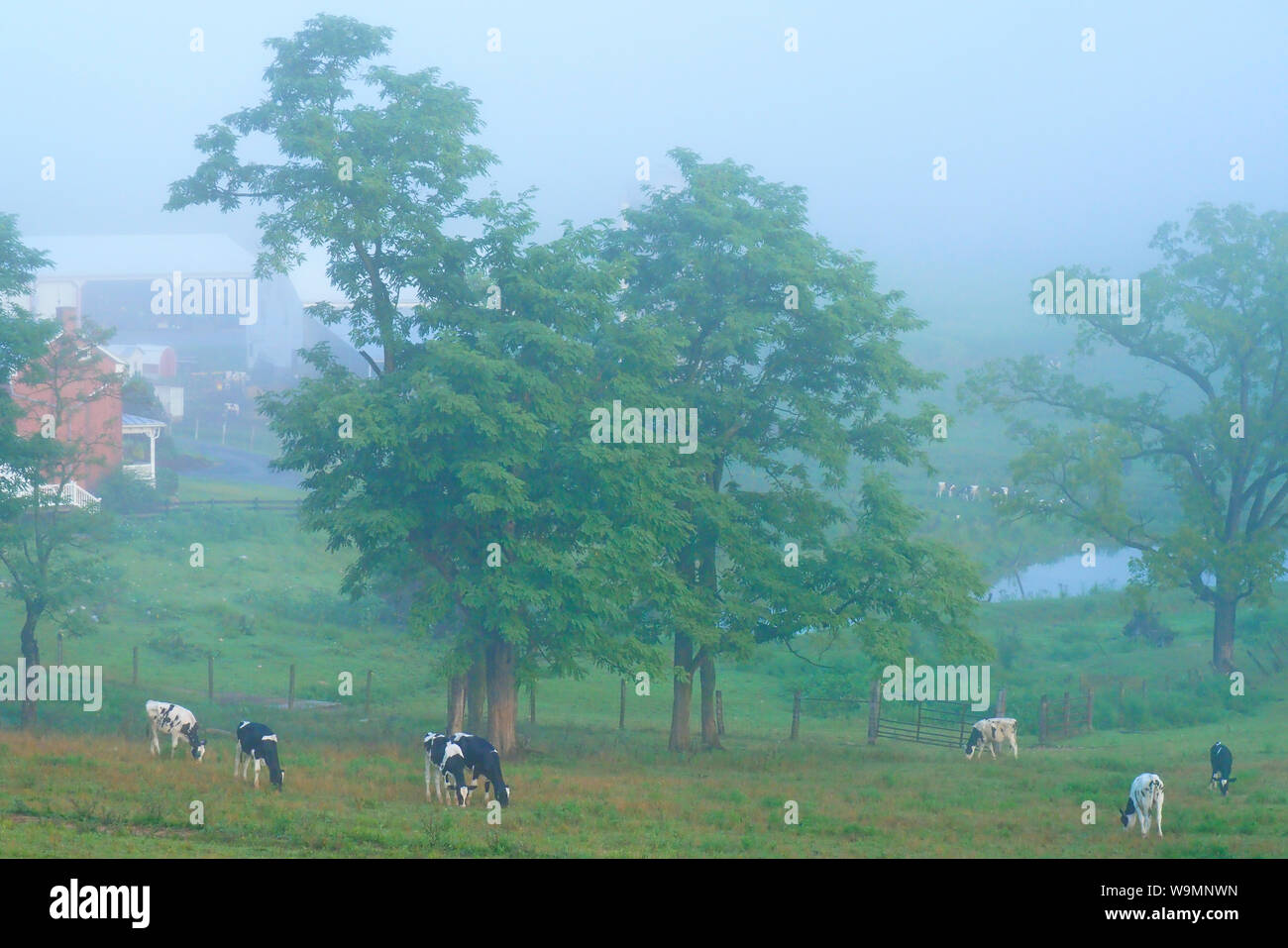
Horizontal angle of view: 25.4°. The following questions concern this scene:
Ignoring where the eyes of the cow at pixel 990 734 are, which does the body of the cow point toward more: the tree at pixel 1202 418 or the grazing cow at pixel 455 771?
the grazing cow

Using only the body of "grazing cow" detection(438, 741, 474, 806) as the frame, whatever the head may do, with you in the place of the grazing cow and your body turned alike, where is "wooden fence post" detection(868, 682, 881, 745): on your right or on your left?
on your left

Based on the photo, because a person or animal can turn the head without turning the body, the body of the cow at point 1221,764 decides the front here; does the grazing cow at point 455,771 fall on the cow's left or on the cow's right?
on the cow's right

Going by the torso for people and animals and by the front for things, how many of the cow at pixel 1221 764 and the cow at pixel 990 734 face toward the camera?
1

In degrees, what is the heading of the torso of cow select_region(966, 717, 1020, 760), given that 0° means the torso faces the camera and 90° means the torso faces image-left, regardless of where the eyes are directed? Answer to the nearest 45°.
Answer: approximately 90°

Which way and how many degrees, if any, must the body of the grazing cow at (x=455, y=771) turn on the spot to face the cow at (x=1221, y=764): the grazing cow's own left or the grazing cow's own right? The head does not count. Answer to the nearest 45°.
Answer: approximately 45° to the grazing cow's own left

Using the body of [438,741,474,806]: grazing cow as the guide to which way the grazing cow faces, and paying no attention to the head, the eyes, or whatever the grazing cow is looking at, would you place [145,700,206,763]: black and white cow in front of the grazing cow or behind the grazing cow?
behind

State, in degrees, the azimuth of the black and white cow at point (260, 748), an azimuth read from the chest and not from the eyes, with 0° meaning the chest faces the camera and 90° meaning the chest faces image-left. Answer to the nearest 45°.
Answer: approximately 315°

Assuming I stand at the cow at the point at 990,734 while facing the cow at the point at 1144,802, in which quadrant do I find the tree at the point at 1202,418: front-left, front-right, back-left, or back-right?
back-left
